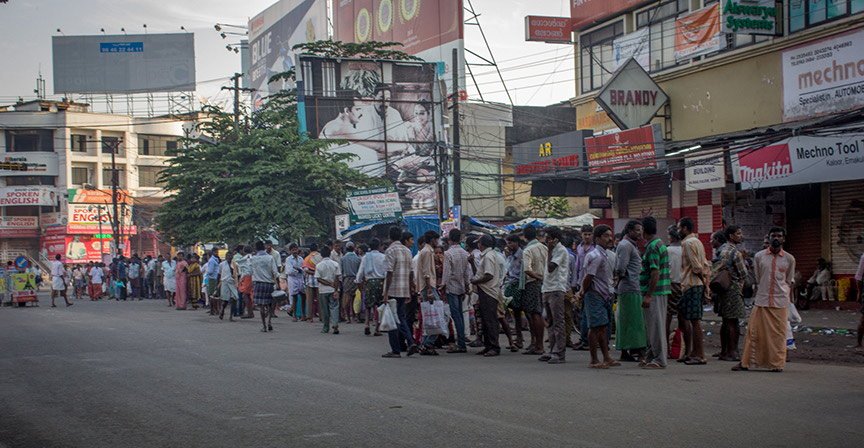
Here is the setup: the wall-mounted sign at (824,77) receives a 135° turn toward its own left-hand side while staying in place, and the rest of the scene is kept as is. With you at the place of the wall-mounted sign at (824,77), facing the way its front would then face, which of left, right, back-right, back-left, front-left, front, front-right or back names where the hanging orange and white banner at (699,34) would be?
back-left

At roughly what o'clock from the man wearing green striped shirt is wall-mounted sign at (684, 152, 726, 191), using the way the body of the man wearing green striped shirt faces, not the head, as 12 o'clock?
The wall-mounted sign is roughly at 3 o'clock from the man wearing green striped shirt.

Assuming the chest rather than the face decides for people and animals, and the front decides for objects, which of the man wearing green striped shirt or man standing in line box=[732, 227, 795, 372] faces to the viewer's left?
the man wearing green striped shirt

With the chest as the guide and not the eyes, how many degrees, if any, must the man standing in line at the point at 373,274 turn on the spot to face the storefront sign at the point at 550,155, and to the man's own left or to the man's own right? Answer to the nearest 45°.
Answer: approximately 45° to the man's own right

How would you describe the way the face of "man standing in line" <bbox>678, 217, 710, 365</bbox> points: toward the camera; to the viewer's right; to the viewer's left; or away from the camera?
to the viewer's left

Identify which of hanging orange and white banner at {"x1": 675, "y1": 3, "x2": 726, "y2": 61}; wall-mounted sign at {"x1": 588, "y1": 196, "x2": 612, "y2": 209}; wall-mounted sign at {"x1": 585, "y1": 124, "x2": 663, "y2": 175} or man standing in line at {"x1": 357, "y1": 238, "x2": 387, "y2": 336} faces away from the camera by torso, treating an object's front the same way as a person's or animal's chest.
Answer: the man standing in line

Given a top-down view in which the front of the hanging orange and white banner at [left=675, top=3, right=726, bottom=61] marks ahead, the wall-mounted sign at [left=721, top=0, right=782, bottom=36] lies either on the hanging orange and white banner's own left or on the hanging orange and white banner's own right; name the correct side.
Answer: on the hanging orange and white banner's own left

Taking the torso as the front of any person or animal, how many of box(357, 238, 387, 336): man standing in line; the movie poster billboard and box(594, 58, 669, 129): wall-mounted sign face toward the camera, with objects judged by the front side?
2

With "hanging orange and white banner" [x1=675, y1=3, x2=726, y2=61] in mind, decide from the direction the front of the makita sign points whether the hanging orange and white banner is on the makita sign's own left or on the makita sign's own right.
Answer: on the makita sign's own right

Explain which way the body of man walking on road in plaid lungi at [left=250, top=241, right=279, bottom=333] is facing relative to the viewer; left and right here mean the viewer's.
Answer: facing away from the viewer

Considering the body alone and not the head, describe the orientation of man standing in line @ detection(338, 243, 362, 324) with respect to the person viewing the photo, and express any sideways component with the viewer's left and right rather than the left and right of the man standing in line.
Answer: facing away from the viewer

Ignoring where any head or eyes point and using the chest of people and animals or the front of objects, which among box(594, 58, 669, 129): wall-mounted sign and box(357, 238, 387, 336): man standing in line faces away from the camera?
the man standing in line
